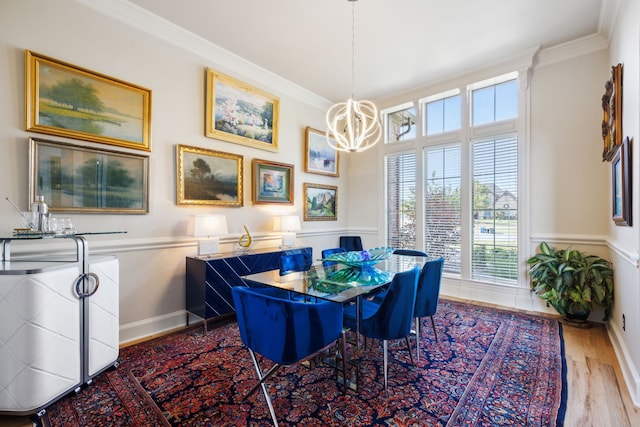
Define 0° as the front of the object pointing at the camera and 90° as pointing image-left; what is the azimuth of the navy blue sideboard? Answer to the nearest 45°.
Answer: approximately 315°

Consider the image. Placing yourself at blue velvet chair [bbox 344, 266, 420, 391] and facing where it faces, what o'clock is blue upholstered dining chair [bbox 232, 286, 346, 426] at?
The blue upholstered dining chair is roughly at 9 o'clock from the blue velvet chair.

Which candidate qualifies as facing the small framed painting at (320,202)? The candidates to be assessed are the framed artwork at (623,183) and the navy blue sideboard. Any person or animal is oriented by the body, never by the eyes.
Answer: the framed artwork

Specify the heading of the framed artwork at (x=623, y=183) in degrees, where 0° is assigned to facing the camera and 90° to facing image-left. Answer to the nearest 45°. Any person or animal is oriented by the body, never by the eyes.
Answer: approximately 90°

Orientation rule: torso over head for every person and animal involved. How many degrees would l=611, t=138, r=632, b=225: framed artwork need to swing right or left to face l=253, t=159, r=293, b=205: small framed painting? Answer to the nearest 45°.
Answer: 0° — it already faces it

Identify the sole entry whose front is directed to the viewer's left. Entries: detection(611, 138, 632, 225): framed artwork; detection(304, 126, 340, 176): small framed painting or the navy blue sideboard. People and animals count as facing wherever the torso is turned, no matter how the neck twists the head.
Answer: the framed artwork

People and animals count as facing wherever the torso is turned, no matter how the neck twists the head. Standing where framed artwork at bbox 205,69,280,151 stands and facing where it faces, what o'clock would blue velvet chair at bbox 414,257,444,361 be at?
The blue velvet chair is roughly at 12 o'clock from the framed artwork.

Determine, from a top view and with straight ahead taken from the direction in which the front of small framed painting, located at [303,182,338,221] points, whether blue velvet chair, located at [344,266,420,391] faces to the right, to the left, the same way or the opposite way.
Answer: the opposite way

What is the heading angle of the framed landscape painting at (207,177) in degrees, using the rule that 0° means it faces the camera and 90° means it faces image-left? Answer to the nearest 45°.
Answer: approximately 315°

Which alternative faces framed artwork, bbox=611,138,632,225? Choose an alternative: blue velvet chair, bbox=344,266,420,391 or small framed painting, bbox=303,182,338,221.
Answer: the small framed painting

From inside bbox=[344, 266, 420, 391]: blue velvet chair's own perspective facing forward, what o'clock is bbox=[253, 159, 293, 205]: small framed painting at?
The small framed painting is roughly at 12 o'clock from the blue velvet chair.

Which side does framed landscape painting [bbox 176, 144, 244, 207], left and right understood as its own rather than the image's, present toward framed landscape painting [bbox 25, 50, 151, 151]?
right
